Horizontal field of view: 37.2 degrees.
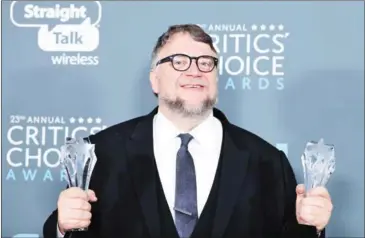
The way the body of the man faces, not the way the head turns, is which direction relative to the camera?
toward the camera
